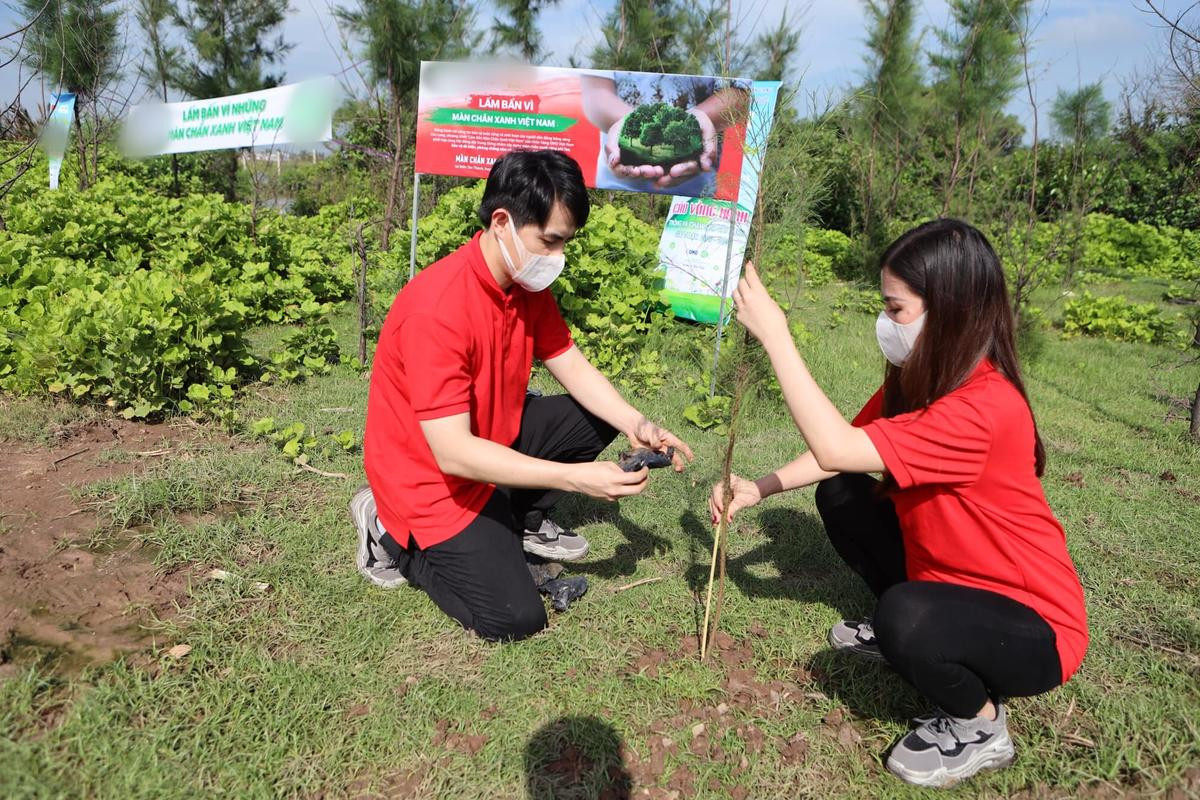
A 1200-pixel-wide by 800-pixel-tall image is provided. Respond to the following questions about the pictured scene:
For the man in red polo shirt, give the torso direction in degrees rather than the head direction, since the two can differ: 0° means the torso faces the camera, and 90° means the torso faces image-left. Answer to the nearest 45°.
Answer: approximately 315°

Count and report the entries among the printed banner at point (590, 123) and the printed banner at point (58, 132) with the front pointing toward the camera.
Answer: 2

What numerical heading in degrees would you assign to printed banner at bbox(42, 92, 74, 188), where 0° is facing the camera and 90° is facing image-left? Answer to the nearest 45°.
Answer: approximately 0°

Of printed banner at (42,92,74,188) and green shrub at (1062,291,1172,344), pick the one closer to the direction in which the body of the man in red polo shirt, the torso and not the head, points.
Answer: the green shrub

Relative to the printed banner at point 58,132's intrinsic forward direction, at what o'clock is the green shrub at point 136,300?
The green shrub is roughly at 12 o'clock from the printed banner.

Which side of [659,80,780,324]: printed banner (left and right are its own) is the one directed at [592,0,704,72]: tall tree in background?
back

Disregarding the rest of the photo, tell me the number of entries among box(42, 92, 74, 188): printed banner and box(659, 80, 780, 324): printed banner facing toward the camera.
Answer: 2

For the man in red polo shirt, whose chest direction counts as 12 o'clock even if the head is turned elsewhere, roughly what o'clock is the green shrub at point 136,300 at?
The green shrub is roughly at 6 o'clock from the man in red polo shirt.

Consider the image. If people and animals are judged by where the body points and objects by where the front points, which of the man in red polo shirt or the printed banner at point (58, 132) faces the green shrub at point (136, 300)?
the printed banner

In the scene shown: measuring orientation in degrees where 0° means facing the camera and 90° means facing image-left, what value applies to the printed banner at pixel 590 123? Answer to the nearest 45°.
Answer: approximately 0°
